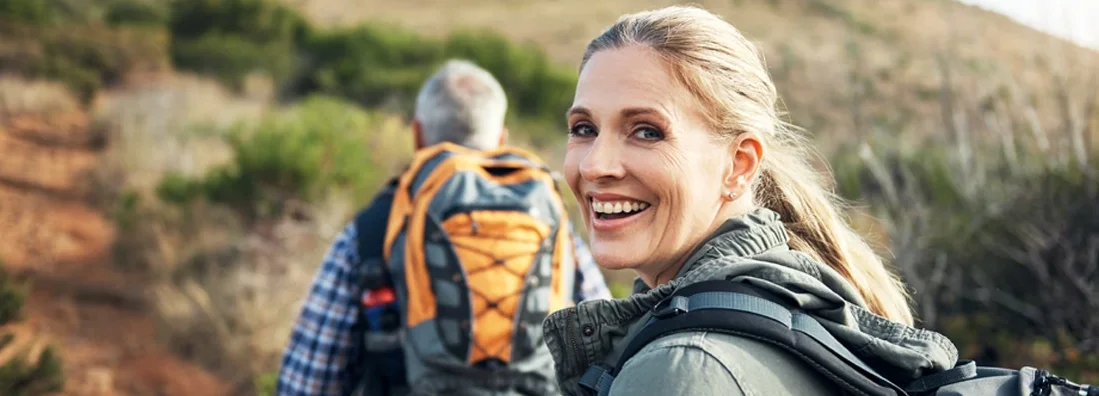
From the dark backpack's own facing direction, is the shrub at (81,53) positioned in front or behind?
behind

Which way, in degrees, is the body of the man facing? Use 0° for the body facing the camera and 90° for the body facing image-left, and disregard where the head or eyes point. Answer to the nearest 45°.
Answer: approximately 180°

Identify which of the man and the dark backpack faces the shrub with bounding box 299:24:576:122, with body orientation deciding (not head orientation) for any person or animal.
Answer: the man

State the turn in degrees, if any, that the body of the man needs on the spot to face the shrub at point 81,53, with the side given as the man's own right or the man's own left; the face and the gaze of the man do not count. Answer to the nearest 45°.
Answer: approximately 45° to the man's own left

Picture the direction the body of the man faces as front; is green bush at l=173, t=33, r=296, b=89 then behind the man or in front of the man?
in front

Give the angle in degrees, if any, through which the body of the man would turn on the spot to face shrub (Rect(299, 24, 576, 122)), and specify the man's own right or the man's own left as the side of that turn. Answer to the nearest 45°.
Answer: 0° — they already face it

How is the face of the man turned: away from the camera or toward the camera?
away from the camera

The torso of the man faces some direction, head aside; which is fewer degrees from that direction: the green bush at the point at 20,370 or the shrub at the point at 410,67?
the shrub

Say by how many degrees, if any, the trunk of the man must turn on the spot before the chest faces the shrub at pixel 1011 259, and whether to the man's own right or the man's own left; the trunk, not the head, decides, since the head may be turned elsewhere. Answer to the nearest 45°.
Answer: approximately 45° to the man's own right

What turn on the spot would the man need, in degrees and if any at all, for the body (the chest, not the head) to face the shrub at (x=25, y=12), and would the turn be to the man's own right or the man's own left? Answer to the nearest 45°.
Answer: approximately 45° to the man's own left
